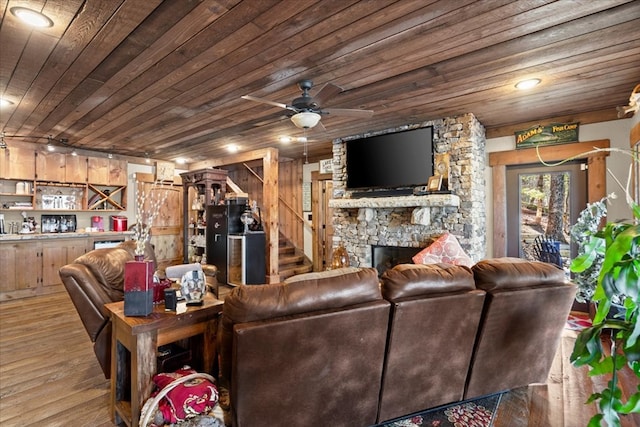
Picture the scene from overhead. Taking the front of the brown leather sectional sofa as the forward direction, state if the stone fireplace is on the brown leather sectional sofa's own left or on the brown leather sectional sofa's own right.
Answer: on the brown leather sectional sofa's own right

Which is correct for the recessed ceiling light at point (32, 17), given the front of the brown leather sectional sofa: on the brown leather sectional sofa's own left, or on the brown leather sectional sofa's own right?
on the brown leather sectional sofa's own left

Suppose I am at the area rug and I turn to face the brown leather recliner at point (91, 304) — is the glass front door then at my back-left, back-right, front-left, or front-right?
back-right

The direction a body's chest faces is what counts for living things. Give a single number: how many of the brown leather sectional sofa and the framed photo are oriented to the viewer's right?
0

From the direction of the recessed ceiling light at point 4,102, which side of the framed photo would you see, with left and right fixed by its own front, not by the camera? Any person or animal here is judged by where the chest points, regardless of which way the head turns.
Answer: front

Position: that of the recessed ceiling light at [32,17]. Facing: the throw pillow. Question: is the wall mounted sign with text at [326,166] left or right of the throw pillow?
left

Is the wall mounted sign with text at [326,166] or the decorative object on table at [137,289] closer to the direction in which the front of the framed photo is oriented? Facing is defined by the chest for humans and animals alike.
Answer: the decorative object on table

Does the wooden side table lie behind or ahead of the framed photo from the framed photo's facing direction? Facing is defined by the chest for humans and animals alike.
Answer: ahead

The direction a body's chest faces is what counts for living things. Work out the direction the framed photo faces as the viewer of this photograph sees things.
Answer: facing the viewer and to the left of the viewer

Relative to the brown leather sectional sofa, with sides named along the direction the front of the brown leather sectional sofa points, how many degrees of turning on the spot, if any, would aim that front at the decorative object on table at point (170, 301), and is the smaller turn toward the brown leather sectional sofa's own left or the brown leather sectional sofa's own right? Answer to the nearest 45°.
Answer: approximately 45° to the brown leather sectional sofa's own left

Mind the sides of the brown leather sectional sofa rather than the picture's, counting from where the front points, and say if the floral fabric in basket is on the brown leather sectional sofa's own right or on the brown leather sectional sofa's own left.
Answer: on the brown leather sectional sofa's own left

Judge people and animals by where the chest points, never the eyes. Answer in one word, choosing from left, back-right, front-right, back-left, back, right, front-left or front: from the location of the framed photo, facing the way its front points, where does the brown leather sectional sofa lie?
front-left

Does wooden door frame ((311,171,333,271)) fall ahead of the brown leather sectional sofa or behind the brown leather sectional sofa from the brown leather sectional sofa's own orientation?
ahead

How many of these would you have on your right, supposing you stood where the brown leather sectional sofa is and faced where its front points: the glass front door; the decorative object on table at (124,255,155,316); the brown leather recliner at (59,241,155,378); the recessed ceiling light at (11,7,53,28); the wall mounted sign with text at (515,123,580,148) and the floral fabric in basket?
2

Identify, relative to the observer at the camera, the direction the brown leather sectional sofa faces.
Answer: facing away from the viewer and to the left of the viewer

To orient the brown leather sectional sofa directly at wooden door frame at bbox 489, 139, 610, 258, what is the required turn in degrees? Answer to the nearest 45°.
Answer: approximately 90° to its right
